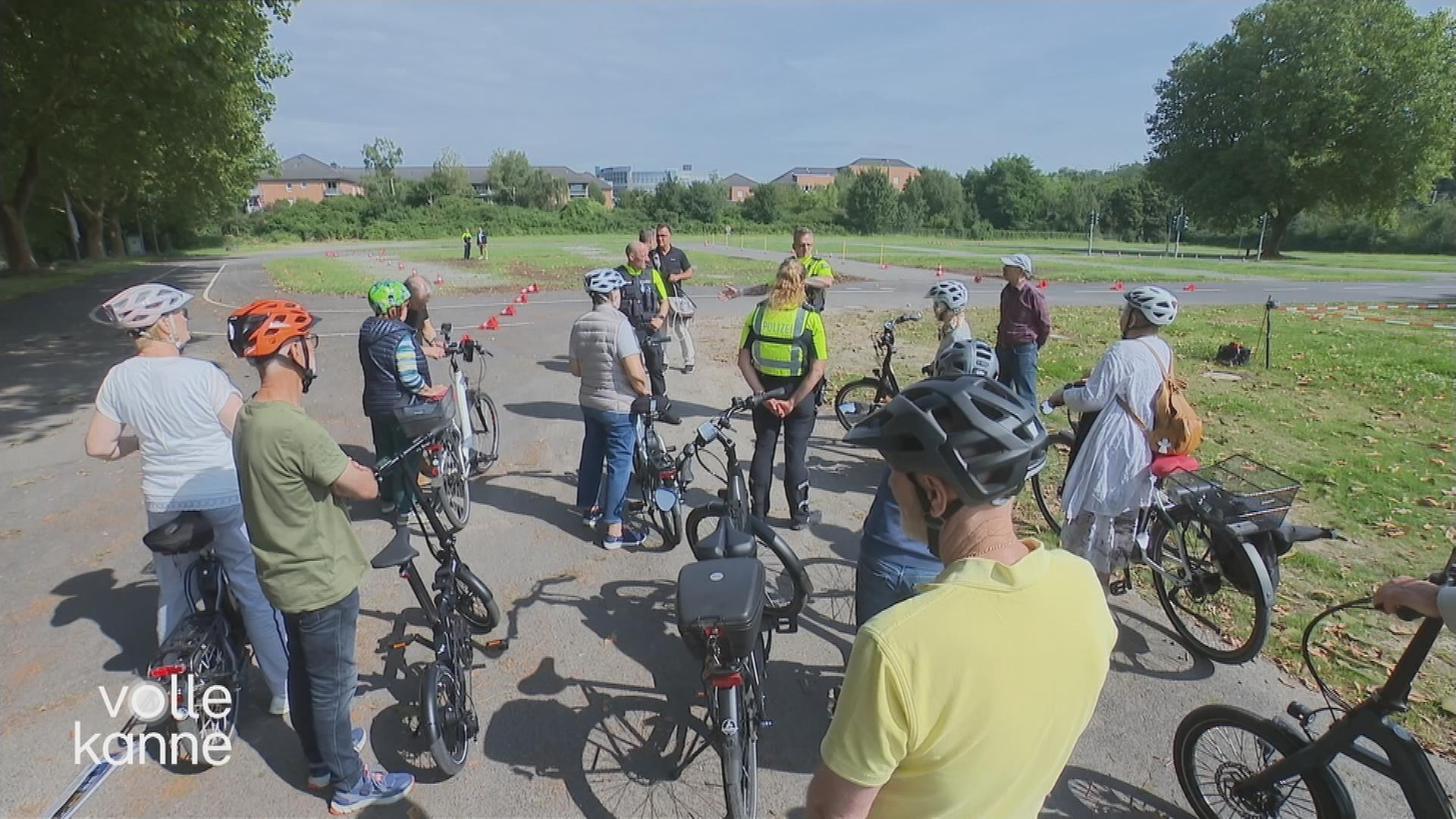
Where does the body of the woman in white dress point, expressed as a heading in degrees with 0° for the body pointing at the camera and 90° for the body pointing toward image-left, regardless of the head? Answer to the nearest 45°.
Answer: approximately 135°

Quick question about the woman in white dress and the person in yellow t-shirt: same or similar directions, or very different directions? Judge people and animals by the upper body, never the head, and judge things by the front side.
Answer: same or similar directions

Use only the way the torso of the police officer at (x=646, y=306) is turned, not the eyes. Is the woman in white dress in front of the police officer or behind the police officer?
in front

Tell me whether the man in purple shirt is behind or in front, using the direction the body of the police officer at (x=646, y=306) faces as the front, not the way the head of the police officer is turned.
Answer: in front

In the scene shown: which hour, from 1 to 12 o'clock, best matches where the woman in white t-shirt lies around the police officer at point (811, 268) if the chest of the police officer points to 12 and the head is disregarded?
The woman in white t-shirt is roughly at 1 o'clock from the police officer.

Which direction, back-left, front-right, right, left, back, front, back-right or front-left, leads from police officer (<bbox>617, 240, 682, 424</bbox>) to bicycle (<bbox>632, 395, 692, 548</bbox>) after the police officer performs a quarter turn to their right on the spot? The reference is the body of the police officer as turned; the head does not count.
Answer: front-left

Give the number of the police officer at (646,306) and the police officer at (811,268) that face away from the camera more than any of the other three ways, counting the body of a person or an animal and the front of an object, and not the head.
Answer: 0

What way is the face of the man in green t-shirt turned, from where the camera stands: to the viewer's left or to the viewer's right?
to the viewer's right

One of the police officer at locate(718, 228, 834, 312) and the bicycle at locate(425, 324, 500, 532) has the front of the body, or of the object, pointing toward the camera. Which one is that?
the police officer

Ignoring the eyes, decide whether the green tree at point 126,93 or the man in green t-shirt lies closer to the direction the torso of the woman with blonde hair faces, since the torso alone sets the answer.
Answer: the green tree

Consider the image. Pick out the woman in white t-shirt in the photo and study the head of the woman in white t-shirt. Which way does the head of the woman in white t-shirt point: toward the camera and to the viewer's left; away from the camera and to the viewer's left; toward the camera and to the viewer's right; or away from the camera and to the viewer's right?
away from the camera and to the viewer's right

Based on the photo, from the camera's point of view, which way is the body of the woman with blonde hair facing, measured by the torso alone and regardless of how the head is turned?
away from the camera

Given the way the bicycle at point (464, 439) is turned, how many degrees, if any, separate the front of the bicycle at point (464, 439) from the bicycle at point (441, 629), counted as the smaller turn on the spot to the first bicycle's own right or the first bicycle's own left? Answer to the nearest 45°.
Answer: approximately 135° to the first bicycle's own right

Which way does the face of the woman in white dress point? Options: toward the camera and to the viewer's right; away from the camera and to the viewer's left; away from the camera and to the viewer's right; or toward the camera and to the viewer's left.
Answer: away from the camera and to the viewer's left

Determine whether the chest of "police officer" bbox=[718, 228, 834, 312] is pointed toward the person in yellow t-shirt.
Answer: yes

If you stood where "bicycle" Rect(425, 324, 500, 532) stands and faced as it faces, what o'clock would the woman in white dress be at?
The woman in white dress is roughly at 3 o'clock from the bicycle.
